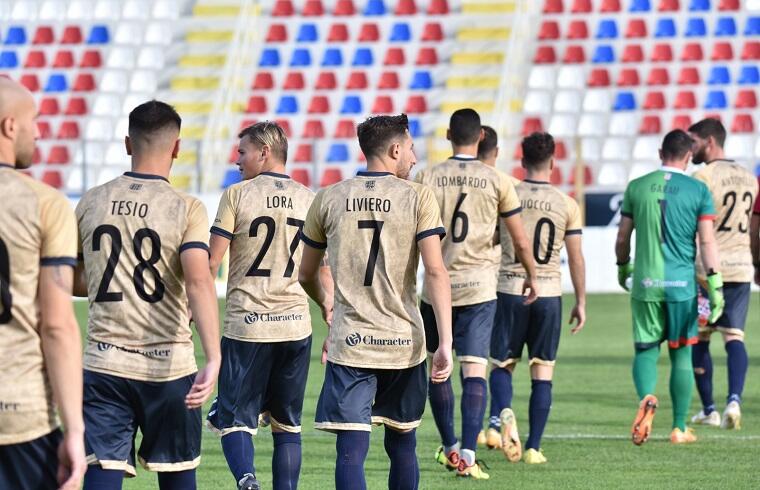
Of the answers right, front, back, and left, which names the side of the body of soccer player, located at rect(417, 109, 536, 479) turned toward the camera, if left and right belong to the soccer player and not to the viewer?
back

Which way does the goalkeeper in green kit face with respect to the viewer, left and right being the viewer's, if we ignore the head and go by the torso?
facing away from the viewer

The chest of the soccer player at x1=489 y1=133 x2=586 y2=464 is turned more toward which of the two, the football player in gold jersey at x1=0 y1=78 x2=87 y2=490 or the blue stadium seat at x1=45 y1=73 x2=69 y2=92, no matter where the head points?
the blue stadium seat

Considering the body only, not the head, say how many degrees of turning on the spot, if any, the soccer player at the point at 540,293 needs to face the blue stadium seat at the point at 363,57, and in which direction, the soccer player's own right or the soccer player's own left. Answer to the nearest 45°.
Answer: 0° — they already face it

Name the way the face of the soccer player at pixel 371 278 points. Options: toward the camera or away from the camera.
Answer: away from the camera

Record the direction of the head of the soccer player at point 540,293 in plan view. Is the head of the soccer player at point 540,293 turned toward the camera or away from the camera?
away from the camera

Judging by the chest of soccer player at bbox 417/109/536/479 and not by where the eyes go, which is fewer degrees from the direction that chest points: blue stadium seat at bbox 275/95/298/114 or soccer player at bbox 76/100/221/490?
the blue stadium seat

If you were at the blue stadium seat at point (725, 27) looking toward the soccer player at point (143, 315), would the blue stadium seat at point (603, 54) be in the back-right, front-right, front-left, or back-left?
front-right

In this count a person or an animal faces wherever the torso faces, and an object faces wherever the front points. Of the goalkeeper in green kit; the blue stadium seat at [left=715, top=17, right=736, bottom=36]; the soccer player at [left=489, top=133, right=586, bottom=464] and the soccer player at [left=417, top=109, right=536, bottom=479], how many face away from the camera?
3

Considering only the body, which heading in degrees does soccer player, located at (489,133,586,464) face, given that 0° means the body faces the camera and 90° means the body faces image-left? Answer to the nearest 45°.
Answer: approximately 180°

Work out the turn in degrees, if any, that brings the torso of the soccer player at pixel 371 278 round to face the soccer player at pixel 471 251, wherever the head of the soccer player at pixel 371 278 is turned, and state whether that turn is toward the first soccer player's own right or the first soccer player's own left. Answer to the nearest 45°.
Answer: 0° — they already face them

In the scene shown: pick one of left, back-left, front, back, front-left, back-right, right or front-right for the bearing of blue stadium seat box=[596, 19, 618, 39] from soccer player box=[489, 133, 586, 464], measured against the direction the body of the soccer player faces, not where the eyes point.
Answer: front

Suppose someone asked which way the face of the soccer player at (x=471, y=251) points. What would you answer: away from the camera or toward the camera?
away from the camera

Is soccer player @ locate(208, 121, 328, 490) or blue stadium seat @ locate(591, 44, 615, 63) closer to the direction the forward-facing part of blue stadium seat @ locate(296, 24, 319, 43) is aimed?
the soccer player

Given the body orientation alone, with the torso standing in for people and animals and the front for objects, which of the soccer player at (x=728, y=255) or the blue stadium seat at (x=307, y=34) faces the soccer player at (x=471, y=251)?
the blue stadium seat

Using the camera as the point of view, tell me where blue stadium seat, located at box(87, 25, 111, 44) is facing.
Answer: facing the viewer

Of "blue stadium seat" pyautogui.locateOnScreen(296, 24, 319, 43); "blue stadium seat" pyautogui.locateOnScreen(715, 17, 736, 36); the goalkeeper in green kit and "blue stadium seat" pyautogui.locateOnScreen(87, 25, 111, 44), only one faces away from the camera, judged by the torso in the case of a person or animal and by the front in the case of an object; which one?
the goalkeeper in green kit

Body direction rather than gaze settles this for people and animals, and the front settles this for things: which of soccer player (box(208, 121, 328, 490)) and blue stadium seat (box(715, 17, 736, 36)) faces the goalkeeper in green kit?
the blue stadium seat

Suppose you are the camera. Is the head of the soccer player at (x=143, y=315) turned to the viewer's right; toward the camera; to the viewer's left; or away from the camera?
away from the camera
